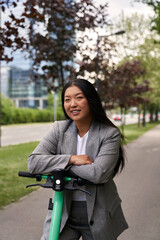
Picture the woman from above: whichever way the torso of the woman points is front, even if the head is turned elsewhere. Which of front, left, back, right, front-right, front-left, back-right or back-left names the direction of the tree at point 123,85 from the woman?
back-right

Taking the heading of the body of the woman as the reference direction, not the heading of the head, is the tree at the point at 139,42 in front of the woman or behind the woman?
behind

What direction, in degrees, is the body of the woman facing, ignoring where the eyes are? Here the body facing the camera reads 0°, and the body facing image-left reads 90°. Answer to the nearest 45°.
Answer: approximately 45°

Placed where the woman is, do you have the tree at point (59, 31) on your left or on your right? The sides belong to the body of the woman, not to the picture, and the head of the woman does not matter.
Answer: on your right
